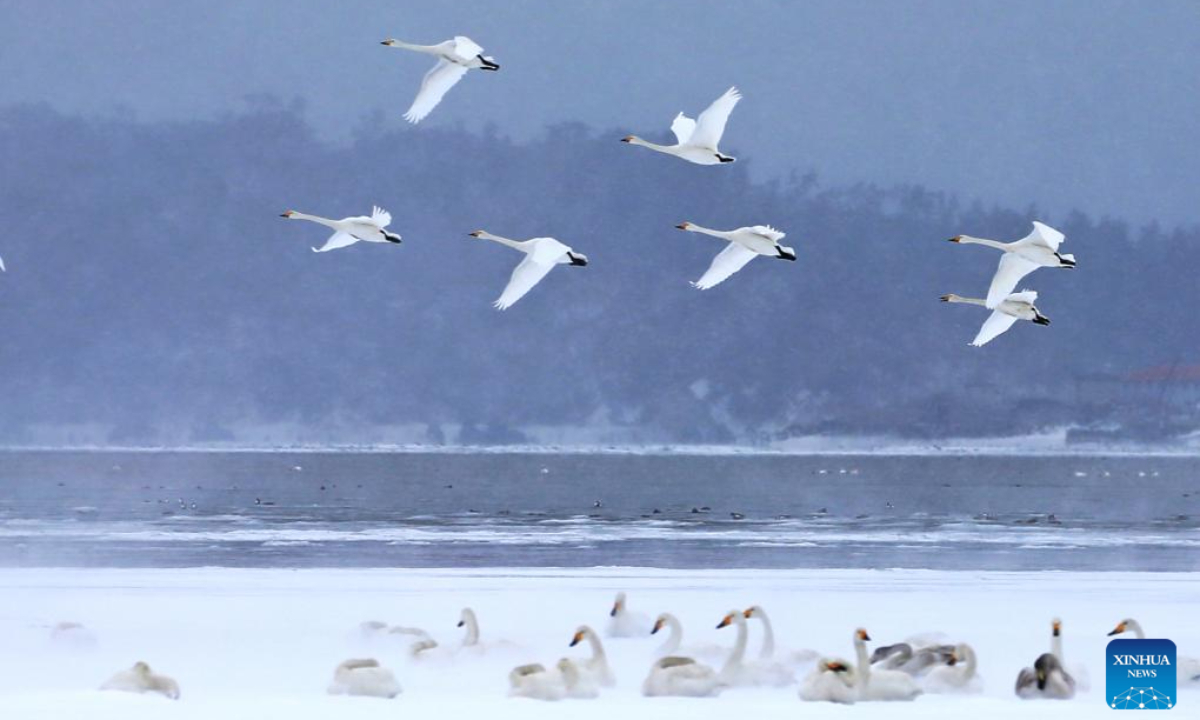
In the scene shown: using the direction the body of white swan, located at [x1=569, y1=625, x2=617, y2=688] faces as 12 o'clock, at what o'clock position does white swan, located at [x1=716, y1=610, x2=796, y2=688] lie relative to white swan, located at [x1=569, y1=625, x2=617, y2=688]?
white swan, located at [x1=716, y1=610, x2=796, y2=688] is roughly at 6 o'clock from white swan, located at [x1=569, y1=625, x2=617, y2=688].

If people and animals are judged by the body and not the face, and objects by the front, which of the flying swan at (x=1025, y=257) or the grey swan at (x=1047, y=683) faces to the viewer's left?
the flying swan

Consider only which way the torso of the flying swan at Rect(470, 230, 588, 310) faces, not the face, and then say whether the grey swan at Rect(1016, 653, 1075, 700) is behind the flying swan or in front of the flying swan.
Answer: behind

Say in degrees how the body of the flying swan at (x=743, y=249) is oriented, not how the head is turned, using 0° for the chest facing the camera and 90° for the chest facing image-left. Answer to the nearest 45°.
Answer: approximately 90°

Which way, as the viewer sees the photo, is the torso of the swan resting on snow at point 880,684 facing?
to the viewer's left

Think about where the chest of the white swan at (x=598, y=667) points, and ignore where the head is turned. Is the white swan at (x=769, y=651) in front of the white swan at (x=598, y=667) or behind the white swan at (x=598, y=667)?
behind

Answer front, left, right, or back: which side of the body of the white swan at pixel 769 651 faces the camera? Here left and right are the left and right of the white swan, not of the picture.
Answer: left

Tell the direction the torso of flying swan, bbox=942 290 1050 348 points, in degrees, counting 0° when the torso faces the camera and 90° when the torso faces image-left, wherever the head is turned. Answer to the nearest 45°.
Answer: approximately 90°

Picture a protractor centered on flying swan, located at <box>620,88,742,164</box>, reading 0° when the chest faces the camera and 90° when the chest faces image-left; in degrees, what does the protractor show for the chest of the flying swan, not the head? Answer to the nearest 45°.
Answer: approximately 90°

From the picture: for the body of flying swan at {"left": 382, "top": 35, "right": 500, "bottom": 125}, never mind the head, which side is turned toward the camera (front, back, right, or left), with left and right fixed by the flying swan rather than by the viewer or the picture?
left
